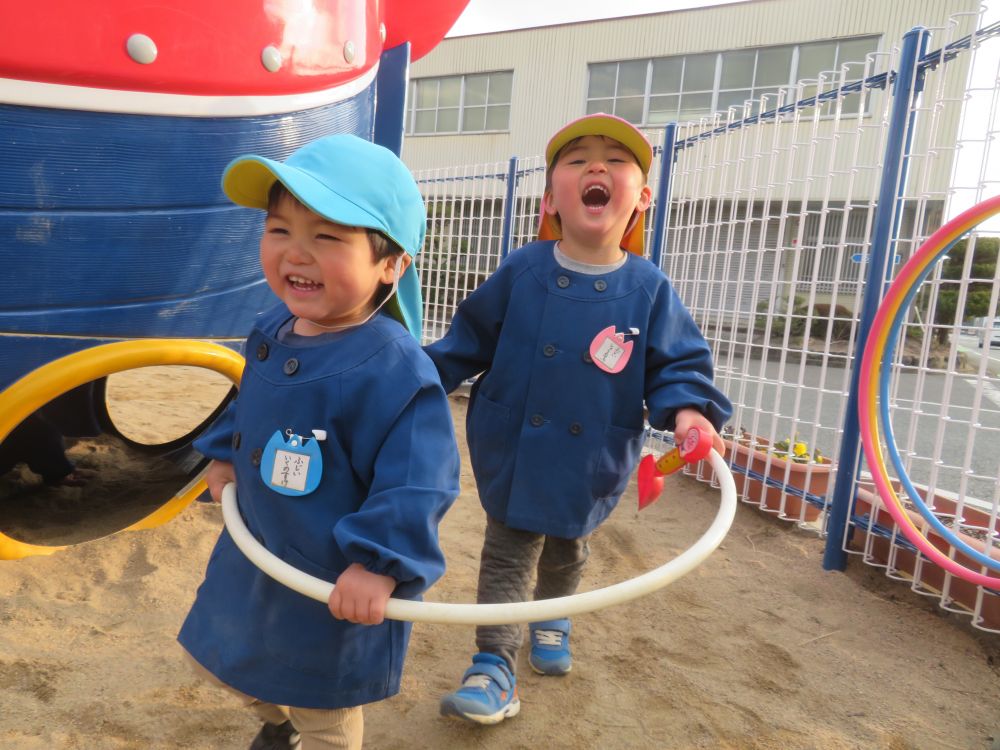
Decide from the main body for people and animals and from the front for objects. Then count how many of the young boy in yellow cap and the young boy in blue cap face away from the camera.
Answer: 0

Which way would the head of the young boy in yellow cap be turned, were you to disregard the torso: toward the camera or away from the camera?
toward the camera

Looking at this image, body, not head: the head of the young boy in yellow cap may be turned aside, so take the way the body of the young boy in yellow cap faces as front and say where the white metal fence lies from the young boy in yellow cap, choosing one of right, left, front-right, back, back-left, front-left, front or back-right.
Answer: back-left

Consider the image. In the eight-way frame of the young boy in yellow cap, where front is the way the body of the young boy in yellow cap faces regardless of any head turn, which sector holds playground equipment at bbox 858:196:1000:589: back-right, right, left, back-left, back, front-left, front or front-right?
back-left

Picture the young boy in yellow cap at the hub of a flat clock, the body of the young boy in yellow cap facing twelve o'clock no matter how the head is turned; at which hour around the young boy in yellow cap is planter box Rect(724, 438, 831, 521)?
The planter box is roughly at 7 o'clock from the young boy in yellow cap.

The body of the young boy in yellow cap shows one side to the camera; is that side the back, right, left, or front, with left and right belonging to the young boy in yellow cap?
front

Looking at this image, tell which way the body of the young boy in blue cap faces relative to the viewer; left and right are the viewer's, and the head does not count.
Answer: facing the viewer and to the left of the viewer

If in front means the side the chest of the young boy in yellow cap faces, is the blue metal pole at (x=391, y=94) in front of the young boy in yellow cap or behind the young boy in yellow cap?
behind
